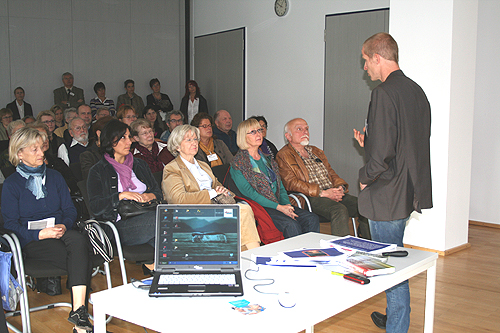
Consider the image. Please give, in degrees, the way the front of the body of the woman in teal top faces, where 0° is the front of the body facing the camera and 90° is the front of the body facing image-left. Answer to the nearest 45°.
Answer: approximately 315°

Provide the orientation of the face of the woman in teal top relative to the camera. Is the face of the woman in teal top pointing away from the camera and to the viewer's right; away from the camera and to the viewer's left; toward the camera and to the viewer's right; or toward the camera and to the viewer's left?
toward the camera and to the viewer's right

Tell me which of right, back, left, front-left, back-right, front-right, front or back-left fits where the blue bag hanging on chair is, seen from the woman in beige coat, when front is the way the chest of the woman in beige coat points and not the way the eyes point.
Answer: right

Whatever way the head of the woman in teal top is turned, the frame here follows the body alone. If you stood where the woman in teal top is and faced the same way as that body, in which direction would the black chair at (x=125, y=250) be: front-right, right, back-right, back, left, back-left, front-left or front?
right

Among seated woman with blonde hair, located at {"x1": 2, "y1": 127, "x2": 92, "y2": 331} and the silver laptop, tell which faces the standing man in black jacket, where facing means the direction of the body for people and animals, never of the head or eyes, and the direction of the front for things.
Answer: the seated woman with blonde hair

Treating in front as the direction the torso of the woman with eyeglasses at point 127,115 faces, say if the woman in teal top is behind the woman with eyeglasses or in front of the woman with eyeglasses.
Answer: in front

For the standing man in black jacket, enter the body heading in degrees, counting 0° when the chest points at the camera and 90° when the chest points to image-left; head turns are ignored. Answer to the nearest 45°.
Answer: approximately 135°

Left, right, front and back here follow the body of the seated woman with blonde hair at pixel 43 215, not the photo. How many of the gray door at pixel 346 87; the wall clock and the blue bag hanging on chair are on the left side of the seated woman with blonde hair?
2

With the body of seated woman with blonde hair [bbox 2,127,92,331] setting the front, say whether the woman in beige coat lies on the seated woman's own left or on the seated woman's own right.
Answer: on the seated woman's own left

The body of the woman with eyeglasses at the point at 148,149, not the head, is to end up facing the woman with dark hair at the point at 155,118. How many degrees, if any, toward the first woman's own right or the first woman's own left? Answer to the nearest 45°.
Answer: approximately 135° to the first woman's own left

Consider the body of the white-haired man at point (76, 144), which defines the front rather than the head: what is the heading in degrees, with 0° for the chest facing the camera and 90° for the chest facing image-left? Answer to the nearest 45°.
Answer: approximately 315°

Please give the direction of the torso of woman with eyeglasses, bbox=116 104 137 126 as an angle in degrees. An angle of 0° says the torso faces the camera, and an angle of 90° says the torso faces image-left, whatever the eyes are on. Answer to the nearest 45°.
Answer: approximately 315°

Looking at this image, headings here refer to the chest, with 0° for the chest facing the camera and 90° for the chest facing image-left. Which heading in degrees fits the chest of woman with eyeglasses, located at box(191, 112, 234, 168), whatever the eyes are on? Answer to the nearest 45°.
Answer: approximately 315°

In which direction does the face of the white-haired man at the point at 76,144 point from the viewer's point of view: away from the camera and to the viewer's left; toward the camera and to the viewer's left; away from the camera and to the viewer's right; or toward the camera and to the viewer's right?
toward the camera and to the viewer's right
